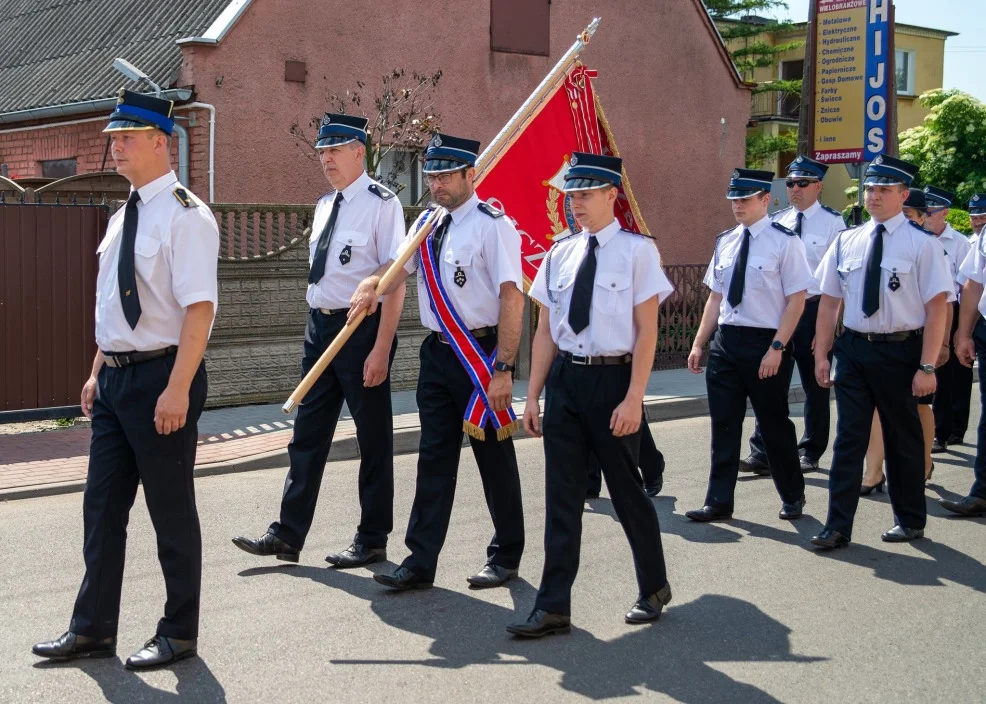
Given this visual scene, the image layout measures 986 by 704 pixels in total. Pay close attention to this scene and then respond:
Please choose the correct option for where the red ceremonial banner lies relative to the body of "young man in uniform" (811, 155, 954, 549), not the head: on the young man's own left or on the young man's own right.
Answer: on the young man's own right

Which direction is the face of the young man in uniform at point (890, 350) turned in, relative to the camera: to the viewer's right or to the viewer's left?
to the viewer's left

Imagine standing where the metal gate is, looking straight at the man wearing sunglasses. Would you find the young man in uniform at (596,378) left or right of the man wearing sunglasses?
right

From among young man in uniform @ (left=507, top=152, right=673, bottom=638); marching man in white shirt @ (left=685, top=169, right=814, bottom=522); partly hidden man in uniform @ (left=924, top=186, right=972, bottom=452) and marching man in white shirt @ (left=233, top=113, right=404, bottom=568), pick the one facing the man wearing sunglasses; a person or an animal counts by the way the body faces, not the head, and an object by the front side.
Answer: partly hidden man in uniform @ (left=924, top=186, right=972, bottom=452)

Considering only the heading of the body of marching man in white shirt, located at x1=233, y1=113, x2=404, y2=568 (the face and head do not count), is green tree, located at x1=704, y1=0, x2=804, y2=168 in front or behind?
behind

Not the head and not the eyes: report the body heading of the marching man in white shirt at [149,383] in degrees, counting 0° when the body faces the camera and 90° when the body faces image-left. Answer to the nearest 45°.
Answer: approximately 45°

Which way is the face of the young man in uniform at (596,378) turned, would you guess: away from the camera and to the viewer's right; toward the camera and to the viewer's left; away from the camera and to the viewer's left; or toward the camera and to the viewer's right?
toward the camera and to the viewer's left

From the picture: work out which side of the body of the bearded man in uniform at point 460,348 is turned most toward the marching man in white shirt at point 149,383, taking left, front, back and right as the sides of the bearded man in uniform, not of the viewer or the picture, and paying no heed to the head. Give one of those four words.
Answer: front

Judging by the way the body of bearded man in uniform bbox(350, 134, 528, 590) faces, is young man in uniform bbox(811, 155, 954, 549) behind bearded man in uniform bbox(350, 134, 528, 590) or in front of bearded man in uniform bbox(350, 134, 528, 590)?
behind

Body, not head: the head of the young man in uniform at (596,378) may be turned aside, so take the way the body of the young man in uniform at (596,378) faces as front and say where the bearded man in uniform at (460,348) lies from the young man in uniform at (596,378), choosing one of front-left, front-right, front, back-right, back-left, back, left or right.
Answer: right

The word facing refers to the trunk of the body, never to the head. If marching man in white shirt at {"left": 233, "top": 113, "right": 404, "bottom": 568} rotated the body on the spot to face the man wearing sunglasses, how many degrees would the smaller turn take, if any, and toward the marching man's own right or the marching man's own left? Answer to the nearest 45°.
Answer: approximately 180°

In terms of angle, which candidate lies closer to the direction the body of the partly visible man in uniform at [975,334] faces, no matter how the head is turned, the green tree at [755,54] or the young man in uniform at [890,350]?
the young man in uniform

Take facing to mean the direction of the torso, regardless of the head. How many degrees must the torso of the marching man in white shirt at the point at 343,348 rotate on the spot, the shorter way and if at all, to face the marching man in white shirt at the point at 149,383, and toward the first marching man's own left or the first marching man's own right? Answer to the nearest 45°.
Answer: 0° — they already face them

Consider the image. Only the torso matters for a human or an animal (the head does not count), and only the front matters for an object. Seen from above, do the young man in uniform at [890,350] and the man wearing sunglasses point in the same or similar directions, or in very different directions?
same or similar directions
